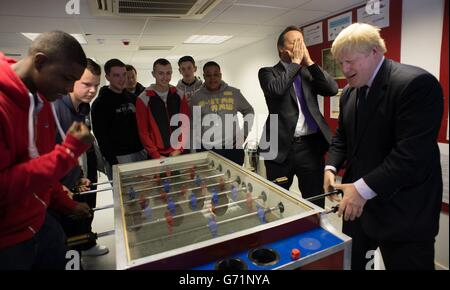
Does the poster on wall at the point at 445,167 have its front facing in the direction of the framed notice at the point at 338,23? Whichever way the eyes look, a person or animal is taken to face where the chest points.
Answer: no

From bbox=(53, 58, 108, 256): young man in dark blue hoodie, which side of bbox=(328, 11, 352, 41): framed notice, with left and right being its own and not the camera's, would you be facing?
front

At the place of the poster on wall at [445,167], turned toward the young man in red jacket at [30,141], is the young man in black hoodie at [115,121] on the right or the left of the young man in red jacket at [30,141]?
right

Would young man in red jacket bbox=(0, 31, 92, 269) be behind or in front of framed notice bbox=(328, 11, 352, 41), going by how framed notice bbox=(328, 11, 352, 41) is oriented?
in front

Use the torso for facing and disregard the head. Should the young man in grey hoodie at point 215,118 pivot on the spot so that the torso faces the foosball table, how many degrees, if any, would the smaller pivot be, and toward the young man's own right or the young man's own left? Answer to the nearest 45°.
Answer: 0° — they already face it

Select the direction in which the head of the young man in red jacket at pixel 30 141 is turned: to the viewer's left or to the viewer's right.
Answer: to the viewer's right

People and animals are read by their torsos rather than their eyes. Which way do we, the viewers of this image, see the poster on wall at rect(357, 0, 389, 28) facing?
facing the viewer and to the left of the viewer

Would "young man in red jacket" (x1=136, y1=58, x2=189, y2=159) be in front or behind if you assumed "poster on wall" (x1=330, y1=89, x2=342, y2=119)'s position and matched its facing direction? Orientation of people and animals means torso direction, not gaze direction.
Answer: in front

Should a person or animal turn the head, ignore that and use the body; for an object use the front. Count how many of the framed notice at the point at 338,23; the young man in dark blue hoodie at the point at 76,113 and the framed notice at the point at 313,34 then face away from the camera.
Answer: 0

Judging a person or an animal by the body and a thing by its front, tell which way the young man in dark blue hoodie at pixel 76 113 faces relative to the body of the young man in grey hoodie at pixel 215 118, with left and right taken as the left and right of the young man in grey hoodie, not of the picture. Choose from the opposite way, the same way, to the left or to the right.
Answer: to the left

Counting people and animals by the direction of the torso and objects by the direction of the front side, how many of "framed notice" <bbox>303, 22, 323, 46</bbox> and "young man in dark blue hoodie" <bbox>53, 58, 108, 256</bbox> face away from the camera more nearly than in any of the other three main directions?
0

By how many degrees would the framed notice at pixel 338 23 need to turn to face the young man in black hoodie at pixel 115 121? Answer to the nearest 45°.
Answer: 0° — it already faces them

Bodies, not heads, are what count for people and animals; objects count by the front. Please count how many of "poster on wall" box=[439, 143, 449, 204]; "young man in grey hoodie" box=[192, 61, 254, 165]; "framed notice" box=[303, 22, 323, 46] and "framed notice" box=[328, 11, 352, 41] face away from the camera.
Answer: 0

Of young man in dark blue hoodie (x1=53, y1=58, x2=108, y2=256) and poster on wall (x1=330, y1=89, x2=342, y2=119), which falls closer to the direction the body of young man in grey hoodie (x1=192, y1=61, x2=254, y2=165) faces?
the young man in dark blue hoodie

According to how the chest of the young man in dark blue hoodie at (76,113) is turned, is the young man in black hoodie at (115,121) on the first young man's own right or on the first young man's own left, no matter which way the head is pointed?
on the first young man's own left
